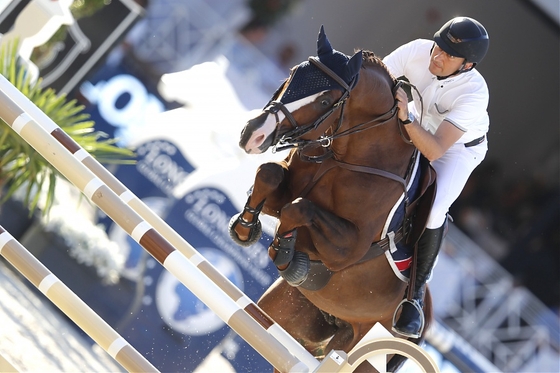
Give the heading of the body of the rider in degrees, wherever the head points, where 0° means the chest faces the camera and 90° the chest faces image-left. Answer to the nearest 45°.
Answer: approximately 45°

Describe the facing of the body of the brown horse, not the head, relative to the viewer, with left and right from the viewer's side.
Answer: facing the viewer and to the left of the viewer

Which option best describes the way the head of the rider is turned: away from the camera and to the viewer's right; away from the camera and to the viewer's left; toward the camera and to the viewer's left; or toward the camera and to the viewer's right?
toward the camera and to the viewer's left
